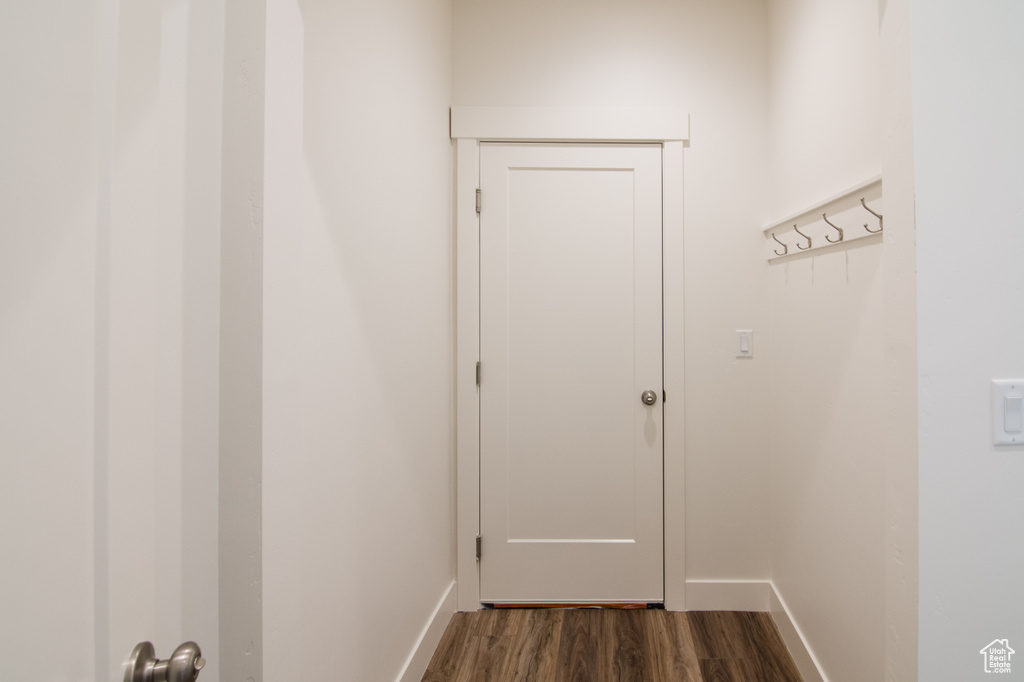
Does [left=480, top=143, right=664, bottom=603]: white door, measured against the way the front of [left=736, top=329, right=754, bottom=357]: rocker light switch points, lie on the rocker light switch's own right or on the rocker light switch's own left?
on the rocker light switch's own right

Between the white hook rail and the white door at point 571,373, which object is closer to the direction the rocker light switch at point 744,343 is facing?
the white hook rail

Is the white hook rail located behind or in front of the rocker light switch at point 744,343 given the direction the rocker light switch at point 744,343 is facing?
in front

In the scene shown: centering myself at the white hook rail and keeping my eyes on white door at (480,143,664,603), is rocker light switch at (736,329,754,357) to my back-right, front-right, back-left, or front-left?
front-right

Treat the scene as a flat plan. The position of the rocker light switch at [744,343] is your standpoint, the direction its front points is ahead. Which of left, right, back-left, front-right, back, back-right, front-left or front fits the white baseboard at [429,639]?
front-right

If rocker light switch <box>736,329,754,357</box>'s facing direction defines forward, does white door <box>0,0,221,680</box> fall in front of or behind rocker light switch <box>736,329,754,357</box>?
in front

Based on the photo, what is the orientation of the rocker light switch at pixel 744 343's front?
toward the camera
